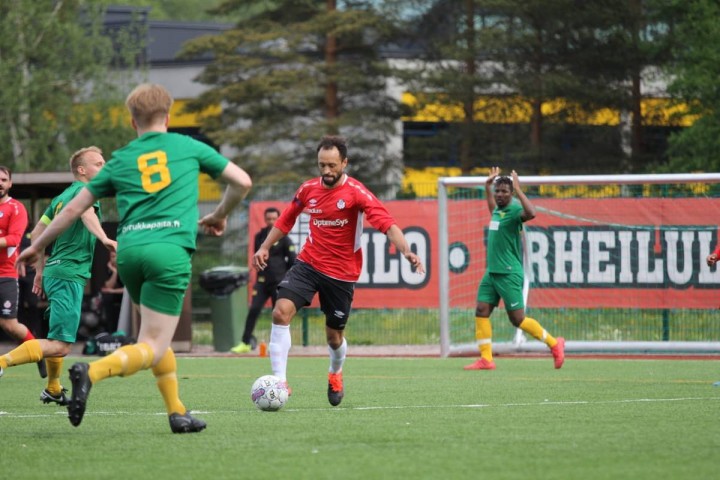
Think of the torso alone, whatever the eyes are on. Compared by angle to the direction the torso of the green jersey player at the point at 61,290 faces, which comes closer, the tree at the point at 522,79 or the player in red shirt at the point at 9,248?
the tree

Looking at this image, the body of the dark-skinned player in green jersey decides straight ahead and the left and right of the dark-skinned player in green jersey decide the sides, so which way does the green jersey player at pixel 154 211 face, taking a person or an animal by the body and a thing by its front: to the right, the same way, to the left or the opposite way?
the opposite way

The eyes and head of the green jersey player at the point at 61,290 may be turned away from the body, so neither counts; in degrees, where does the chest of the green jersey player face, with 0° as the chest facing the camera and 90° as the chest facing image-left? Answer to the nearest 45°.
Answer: approximately 270°

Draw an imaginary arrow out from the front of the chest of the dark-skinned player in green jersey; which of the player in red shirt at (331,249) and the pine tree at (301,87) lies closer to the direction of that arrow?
the player in red shirt

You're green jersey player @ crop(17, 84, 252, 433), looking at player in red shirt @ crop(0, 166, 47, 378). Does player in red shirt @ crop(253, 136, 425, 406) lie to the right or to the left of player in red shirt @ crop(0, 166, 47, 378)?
right

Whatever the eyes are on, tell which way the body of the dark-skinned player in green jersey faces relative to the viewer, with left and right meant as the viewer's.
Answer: facing the viewer and to the left of the viewer

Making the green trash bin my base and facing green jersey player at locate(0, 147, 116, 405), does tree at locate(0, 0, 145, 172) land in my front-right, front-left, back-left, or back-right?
back-right

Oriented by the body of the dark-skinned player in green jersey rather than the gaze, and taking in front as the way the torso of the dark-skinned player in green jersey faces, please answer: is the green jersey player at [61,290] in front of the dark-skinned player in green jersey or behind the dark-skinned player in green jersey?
in front

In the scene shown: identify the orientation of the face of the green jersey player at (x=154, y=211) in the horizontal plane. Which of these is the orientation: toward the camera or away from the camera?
away from the camera

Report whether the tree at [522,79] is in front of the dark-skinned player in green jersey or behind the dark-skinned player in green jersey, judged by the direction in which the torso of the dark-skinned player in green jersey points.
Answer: behind

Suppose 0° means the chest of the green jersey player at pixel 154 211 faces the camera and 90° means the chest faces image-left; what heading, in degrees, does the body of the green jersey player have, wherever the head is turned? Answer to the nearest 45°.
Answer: approximately 225°

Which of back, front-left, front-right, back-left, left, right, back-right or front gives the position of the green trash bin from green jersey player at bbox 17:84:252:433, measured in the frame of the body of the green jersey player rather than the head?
front-left

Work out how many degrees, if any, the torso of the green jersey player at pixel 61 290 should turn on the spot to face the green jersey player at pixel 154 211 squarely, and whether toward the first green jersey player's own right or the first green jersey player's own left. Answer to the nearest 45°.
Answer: approximately 90° to the first green jersey player's own right

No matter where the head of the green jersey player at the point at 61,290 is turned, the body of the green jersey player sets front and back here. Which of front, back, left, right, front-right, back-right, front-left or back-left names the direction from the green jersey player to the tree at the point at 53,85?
left

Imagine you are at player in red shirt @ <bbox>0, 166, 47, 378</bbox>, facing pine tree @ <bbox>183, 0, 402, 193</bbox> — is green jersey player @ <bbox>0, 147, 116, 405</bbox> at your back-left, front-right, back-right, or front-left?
back-right
